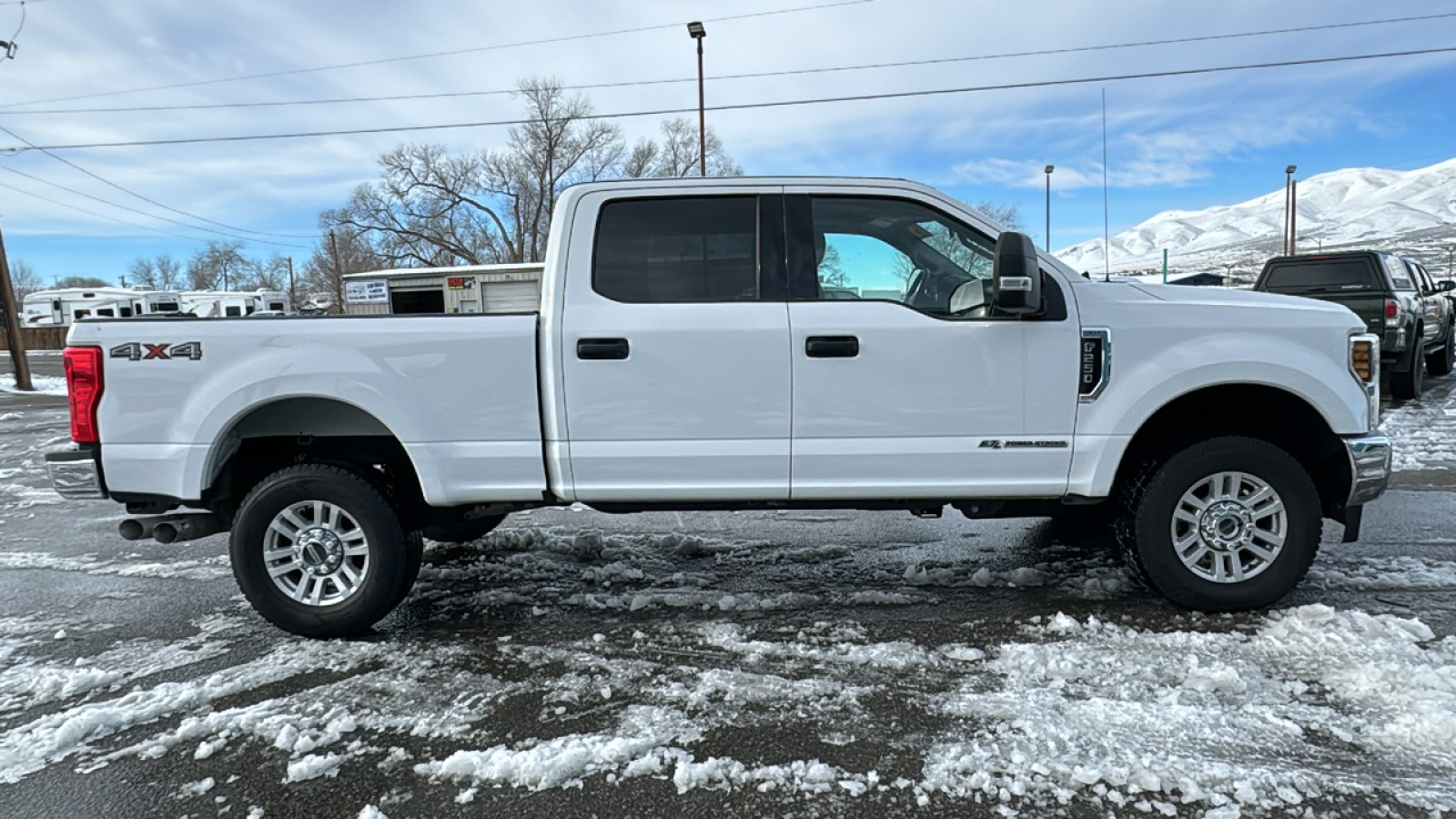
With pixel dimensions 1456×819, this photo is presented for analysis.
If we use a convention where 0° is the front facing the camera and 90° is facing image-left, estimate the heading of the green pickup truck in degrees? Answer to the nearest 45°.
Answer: approximately 225°

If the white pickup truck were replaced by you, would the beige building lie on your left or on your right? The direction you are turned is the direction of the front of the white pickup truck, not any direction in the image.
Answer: on your left

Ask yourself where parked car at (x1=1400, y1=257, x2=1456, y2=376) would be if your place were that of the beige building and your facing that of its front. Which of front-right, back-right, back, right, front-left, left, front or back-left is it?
front-left

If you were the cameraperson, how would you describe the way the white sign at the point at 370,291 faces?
facing the viewer

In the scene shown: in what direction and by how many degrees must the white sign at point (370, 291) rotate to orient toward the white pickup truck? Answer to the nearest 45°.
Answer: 0° — it already faces it

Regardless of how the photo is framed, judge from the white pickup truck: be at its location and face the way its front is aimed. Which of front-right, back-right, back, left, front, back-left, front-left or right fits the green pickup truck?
front-left

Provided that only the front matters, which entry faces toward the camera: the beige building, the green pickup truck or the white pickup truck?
the beige building

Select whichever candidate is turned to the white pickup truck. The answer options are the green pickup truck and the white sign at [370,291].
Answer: the white sign

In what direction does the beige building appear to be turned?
toward the camera

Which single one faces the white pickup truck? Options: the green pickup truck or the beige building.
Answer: the beige building

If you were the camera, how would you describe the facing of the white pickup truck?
facing to the right of the viewer

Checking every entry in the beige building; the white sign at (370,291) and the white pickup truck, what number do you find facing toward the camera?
2

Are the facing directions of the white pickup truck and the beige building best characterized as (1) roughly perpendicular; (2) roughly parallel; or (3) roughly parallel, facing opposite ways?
roughly perpendicular

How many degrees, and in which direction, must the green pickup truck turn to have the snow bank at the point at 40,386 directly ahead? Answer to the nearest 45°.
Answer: approximately 135° to its left
